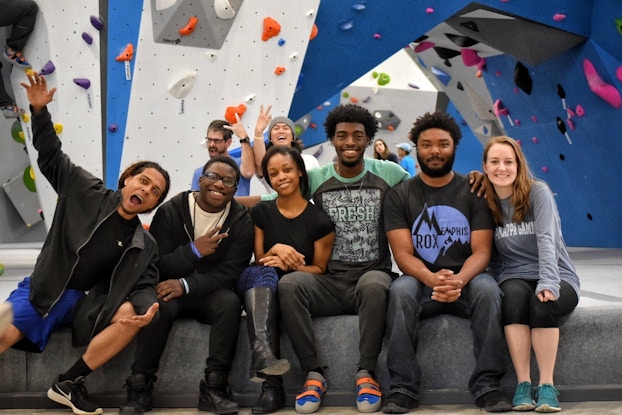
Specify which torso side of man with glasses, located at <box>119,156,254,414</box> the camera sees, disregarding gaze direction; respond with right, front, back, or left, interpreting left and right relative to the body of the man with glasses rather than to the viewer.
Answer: front

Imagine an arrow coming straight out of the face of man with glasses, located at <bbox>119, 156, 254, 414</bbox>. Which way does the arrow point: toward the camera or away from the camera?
toward the camera

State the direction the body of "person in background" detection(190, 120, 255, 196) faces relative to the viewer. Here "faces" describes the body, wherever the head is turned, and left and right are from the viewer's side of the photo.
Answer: facing the viewer and to the left of the viewer

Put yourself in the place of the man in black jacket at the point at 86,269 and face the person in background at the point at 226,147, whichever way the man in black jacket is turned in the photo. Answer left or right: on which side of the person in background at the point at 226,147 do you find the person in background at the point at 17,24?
left

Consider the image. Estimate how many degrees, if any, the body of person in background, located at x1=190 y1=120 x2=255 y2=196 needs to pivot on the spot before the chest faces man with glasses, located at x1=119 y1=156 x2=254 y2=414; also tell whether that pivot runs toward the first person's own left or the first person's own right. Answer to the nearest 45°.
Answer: approximately 45° to the first person's own left

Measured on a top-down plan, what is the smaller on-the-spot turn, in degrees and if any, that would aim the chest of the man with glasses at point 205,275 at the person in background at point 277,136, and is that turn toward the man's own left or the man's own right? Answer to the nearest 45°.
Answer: approximately 135° to the man's own left

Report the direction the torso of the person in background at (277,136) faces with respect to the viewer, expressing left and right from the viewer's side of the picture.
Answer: facing the viewer

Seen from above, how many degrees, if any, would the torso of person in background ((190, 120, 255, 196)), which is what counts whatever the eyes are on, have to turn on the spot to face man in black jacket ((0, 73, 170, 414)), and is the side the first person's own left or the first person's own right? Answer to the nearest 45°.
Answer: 0° — they already face them

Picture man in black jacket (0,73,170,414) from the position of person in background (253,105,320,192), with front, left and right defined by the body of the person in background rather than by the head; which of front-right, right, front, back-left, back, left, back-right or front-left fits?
front-right

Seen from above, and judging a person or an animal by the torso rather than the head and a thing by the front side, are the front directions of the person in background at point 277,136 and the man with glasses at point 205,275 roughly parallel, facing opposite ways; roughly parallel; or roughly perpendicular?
roughly parallel

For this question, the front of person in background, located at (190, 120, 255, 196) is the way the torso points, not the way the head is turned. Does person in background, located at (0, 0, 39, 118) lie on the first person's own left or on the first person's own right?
on the first person's own right

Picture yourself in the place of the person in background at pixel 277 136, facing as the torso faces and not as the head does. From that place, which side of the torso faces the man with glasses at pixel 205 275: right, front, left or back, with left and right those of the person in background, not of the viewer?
front

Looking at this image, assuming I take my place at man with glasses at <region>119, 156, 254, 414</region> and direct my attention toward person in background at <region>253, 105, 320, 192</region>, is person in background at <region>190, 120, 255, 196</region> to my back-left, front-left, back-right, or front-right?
front-left

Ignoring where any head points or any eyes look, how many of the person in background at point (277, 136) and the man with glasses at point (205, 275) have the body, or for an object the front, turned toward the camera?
2
